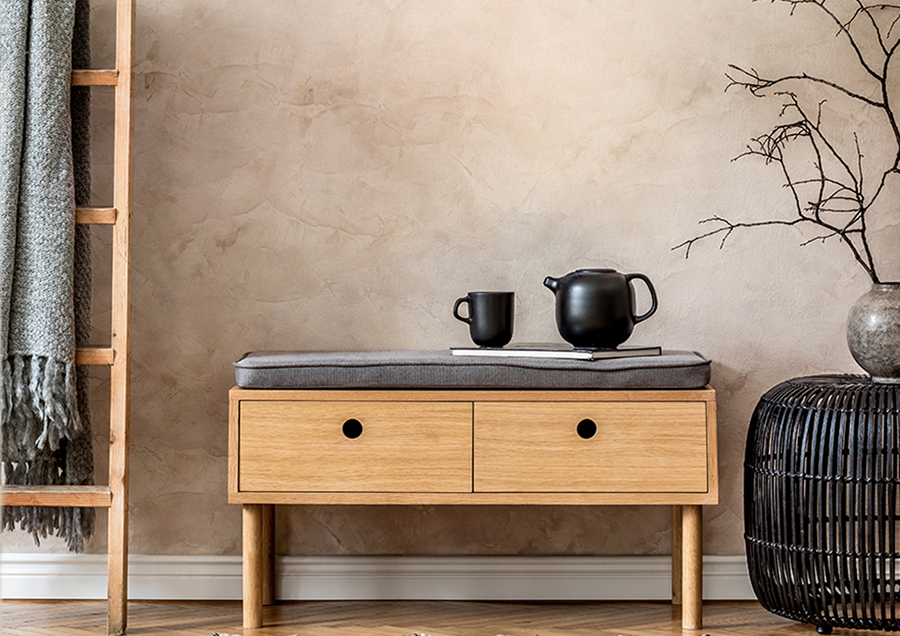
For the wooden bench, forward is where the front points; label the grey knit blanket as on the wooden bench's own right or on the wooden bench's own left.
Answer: on the wooden bench's own right

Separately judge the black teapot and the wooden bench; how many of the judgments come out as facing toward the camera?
1

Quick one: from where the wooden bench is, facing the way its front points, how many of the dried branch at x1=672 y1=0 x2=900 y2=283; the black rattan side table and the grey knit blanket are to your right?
1

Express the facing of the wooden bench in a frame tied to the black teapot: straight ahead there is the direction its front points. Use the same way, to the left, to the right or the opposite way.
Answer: to the left

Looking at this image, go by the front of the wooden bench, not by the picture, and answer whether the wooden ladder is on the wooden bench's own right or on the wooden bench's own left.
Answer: on the wooden bench's own right

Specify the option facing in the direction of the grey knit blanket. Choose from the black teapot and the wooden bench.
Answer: the black teapot

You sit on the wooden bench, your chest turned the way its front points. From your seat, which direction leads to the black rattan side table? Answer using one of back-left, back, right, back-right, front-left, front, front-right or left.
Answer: left

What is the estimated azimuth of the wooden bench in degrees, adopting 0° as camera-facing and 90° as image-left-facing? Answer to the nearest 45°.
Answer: approximately 0°

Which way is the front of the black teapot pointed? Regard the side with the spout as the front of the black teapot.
to the viewer's left

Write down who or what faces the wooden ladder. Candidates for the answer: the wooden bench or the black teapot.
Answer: the black teapot
